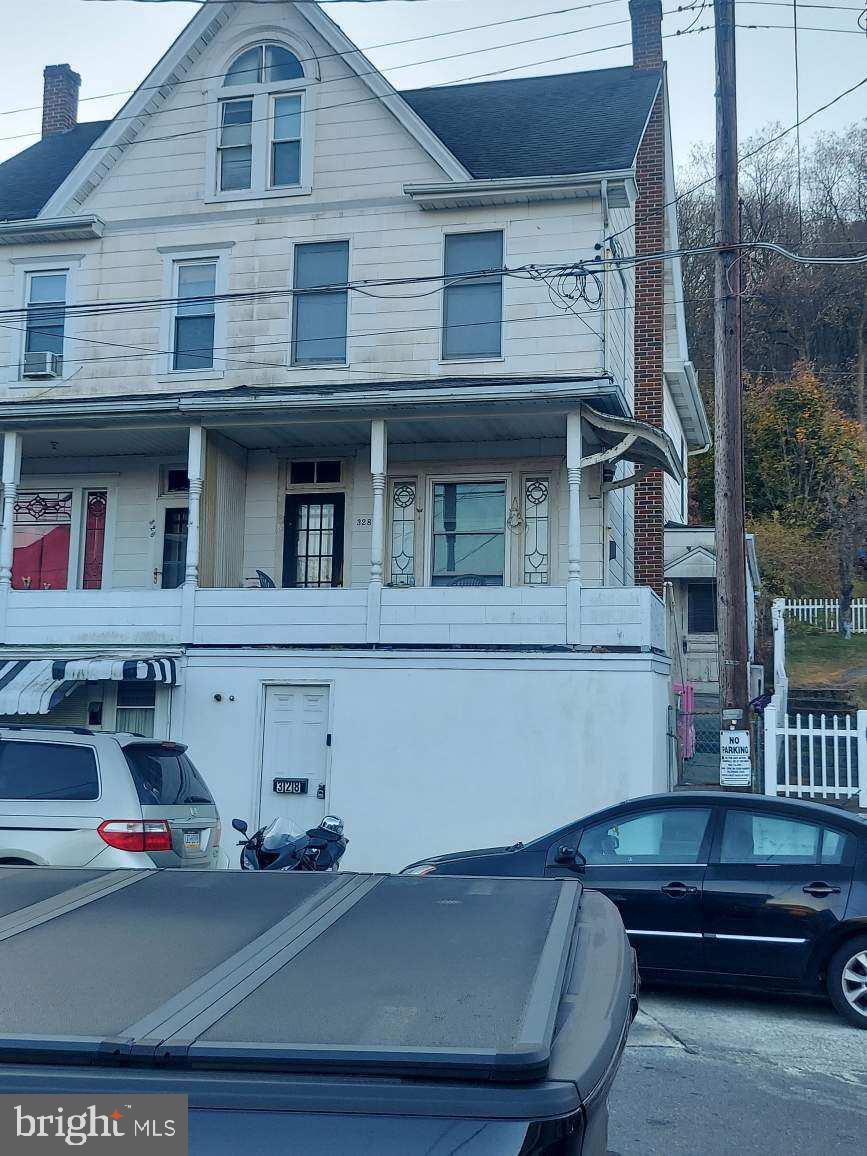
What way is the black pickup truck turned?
to the viewer's left

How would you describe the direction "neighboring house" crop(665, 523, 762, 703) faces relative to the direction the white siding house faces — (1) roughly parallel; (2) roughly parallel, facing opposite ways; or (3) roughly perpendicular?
roughly parallel

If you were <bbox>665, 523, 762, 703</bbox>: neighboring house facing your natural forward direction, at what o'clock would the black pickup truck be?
The black pickup truck is roughly at 12 o'clock from the neighboring house.

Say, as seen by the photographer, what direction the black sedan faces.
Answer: facing to the left of the viewer

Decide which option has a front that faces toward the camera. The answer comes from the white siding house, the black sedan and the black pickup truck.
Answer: the white siding house

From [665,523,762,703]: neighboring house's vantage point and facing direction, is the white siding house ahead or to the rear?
ahead

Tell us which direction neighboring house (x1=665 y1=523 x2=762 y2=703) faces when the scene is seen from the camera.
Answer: facing the viewer

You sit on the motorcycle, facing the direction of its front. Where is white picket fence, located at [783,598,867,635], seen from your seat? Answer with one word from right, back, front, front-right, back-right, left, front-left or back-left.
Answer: back

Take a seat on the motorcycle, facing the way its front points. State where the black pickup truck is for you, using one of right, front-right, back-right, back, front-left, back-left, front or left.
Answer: front-left

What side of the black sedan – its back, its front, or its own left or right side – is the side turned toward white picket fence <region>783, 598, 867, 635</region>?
right

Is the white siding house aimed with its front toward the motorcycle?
yes

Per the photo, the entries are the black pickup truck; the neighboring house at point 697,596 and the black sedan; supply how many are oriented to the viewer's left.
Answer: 2

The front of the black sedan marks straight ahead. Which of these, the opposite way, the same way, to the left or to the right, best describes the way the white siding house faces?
to the left

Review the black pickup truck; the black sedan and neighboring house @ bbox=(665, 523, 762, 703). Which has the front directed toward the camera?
the neighboring house

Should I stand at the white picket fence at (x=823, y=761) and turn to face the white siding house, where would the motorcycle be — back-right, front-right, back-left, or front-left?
front-left

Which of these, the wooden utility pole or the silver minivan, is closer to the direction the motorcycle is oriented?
the silver minivan

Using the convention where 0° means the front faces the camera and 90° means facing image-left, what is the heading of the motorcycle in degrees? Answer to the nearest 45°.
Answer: approximately 45°
